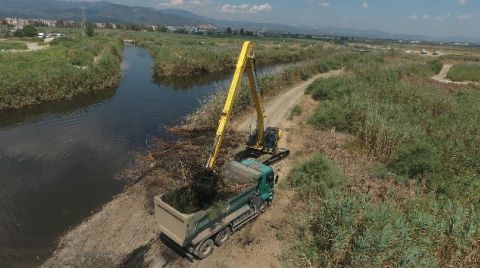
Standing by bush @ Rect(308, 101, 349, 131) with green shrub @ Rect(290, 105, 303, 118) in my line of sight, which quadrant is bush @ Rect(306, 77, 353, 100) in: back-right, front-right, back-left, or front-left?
front-right

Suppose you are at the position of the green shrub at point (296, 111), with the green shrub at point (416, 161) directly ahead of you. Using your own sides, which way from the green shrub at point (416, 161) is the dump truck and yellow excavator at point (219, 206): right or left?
right

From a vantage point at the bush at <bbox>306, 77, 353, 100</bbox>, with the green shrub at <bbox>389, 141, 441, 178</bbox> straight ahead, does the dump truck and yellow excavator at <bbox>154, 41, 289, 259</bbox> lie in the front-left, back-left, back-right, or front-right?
front-right

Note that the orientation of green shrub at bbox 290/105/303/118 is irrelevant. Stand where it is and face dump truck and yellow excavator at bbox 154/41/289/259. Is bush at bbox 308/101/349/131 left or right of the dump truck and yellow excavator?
left

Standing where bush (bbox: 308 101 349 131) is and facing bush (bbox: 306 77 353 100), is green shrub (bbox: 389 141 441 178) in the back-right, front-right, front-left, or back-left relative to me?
back-right

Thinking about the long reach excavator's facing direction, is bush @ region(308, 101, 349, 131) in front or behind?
behind

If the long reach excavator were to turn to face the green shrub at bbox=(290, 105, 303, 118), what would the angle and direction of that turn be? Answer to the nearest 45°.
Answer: approximately 135° to its right

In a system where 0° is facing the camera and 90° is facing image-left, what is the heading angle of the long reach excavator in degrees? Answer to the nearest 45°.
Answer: approximately 45°

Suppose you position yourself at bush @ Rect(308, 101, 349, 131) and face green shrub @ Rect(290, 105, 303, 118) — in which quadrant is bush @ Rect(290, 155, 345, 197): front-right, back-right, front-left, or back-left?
back-left
